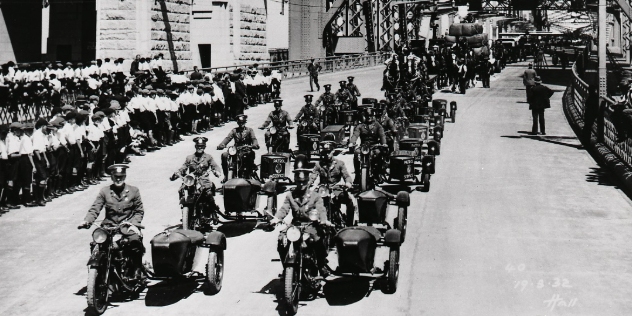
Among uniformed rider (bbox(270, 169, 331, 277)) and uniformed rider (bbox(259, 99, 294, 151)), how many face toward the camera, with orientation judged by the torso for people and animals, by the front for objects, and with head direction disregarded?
2

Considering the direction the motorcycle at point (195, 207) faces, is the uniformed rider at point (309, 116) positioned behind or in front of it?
behind

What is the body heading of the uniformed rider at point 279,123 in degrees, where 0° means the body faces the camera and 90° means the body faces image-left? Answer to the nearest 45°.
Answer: approximately 0°

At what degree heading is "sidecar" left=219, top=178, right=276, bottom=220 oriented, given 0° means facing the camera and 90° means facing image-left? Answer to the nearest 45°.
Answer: approximately 45°

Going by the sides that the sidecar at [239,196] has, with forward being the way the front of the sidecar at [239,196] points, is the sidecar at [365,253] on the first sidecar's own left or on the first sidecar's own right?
on the first sidecar's own left

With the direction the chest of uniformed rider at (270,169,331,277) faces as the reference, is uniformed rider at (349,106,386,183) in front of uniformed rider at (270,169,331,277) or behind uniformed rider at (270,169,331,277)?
behind

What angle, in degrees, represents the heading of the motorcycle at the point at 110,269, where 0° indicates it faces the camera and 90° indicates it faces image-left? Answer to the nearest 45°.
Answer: approximately 45°

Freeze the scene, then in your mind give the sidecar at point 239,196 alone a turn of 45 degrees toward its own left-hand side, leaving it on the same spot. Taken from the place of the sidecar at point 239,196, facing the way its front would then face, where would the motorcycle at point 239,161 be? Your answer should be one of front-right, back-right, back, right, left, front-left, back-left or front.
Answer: back

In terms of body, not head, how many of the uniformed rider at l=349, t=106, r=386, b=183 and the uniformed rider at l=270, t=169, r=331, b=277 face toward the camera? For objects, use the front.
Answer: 2
